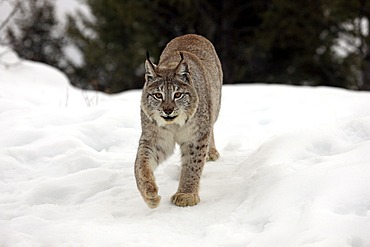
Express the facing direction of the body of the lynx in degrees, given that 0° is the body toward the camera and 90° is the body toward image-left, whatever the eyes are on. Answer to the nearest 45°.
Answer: approximately 0°
